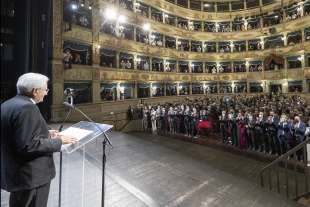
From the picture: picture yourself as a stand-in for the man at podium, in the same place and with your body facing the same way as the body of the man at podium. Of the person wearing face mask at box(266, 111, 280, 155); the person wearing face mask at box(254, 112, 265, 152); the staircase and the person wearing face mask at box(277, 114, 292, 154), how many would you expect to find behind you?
0

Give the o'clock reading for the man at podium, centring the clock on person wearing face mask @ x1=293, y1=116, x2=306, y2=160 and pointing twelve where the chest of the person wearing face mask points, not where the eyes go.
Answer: The man at podium is roughly at 11 o'clock from the person wearing face mask.

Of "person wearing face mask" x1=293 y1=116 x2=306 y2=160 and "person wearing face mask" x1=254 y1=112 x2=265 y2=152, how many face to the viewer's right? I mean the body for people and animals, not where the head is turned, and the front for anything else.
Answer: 0

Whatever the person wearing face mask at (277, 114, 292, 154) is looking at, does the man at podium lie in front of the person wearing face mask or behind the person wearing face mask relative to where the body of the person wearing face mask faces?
in front

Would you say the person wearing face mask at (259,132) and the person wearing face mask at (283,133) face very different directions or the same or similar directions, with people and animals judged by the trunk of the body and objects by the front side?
same or similar directions

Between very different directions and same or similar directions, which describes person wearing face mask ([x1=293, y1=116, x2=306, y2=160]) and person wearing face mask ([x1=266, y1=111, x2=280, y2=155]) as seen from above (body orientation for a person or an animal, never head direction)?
same or similar directions

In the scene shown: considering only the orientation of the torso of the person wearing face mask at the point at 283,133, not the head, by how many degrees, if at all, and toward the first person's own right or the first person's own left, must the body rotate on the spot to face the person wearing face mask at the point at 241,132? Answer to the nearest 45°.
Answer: approximately 90° to the first person's own right

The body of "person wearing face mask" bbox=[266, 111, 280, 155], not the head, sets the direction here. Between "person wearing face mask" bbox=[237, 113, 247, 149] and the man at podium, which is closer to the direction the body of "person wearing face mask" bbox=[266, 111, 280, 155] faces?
the man at podium

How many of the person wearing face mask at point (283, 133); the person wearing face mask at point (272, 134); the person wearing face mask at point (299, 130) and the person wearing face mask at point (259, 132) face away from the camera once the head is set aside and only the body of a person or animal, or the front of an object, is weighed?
0

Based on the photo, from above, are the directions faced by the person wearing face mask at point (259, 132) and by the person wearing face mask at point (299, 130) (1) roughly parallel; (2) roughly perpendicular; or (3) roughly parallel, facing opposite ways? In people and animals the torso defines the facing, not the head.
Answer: roughly parallel

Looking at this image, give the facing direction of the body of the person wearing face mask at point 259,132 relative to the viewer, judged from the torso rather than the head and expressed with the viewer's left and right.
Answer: facing the viewer and to the left of the viewer

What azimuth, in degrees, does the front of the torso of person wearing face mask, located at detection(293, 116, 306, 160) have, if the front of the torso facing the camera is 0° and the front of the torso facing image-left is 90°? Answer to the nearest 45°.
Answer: approximately 45°

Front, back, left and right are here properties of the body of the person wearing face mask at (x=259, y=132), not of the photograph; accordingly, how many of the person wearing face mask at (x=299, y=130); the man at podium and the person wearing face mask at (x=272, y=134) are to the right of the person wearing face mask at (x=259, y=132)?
0

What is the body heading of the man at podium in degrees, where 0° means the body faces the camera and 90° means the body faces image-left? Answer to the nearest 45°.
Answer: approximately 225°

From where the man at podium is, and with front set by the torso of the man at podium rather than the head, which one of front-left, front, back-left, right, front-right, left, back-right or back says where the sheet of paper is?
front

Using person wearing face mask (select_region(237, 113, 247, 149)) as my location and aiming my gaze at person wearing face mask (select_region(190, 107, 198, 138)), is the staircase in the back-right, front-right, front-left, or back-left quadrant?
back-left

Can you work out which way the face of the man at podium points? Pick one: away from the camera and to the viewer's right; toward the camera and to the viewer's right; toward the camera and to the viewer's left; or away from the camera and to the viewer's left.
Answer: away from the camera and to the viewer's right

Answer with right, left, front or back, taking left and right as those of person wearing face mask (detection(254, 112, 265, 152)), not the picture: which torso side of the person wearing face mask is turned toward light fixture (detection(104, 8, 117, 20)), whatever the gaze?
right
